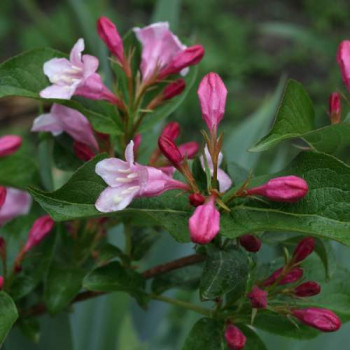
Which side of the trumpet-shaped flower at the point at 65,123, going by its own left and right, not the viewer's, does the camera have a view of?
left

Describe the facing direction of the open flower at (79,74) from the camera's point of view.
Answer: facing the viewer and to the left of the viewer

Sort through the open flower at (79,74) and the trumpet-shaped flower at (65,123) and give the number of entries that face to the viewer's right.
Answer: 0
